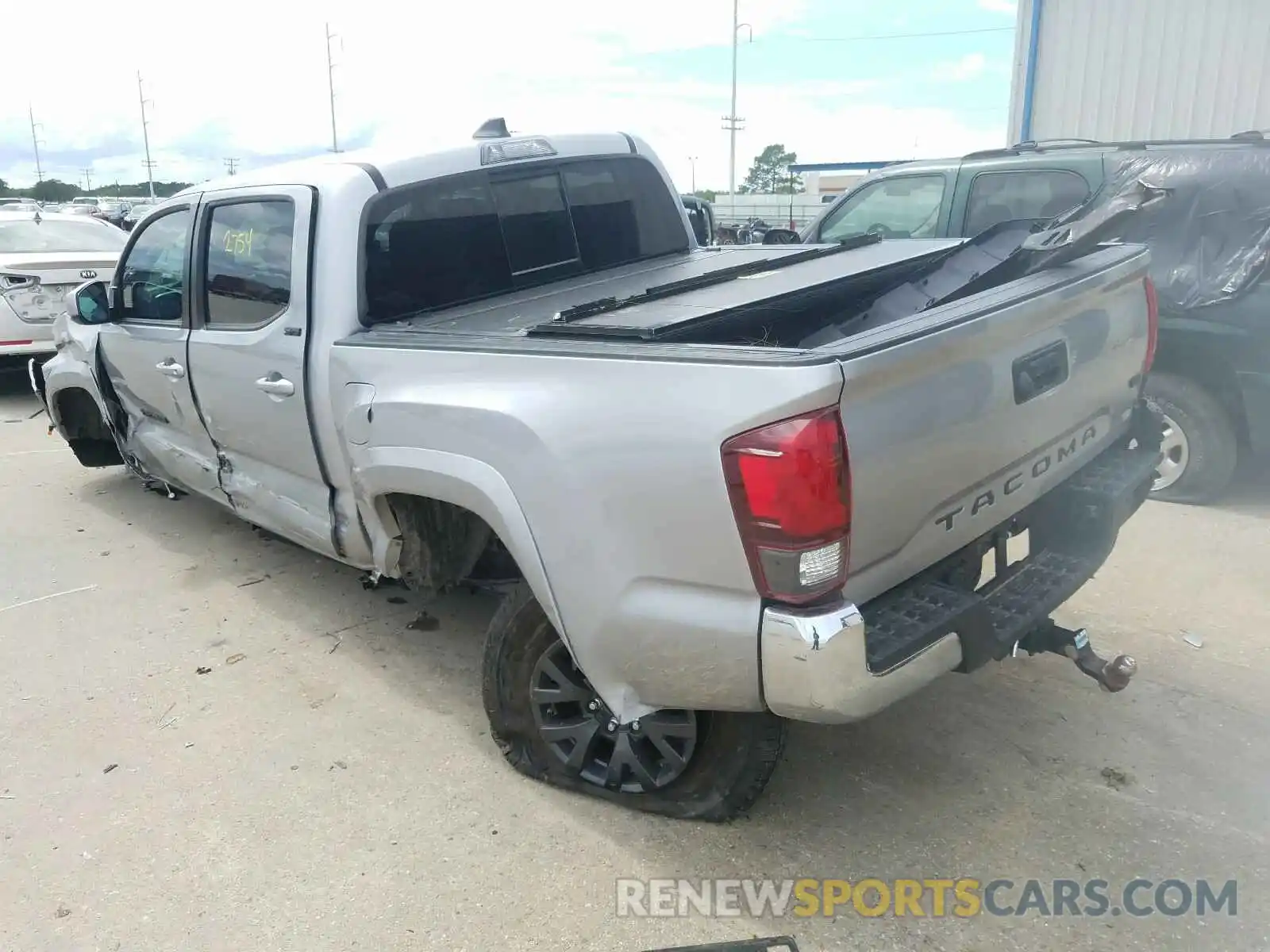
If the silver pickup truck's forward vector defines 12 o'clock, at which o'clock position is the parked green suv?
The parked green suv is roughly at 3 o'clock from the silver pickup truck.

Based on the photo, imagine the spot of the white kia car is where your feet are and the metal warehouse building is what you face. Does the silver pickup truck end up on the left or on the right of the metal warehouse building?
right

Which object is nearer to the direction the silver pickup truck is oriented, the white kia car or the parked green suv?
the white kia car

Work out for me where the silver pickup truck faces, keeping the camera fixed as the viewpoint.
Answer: facing away from the viewer and to the left of the viewer

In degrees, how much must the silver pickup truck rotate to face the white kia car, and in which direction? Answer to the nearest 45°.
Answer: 0° — it already faces it
